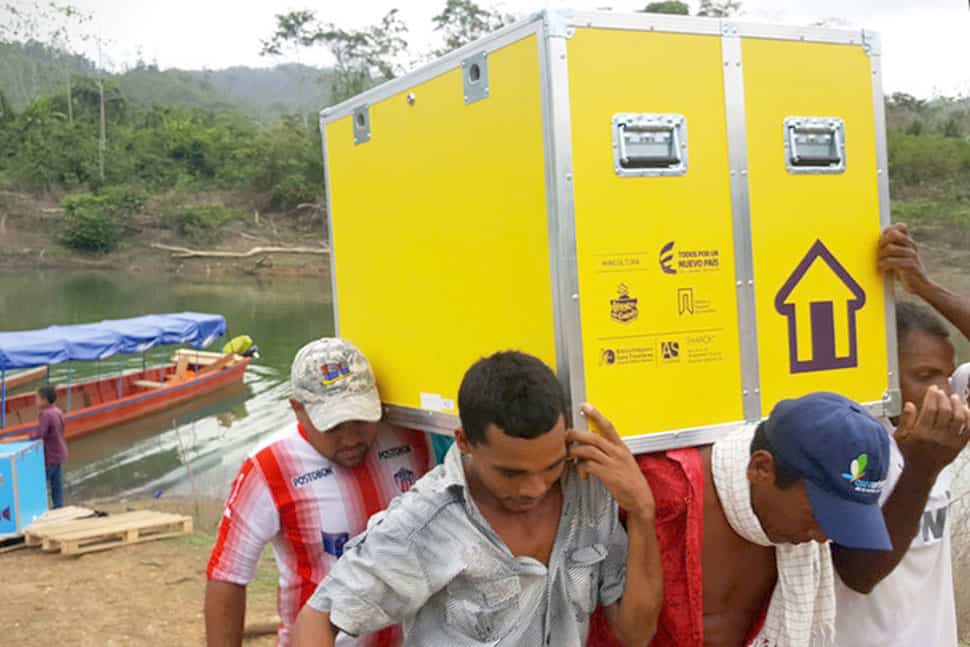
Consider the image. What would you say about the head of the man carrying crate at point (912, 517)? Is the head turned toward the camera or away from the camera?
toward the camera

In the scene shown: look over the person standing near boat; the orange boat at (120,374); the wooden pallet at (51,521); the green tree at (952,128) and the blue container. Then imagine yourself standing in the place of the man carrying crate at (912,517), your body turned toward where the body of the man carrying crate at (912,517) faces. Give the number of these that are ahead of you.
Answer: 0

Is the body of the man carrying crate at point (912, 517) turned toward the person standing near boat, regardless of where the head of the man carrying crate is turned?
no

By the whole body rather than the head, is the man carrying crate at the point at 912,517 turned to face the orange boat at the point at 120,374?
no

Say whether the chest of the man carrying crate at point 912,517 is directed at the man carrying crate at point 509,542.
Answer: no

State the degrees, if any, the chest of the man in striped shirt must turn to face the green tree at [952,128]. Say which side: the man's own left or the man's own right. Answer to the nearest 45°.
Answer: approximately 90° to the man's own left

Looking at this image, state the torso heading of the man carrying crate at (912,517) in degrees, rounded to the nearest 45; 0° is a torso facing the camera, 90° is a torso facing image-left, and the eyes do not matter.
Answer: approximately 315°

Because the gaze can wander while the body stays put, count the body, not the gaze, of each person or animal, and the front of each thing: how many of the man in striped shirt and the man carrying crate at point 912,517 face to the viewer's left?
0

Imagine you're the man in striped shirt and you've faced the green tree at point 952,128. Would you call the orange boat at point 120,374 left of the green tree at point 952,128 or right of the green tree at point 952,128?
left

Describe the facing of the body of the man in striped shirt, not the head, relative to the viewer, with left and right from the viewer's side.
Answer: facing the viewer and to the right of the viewer
